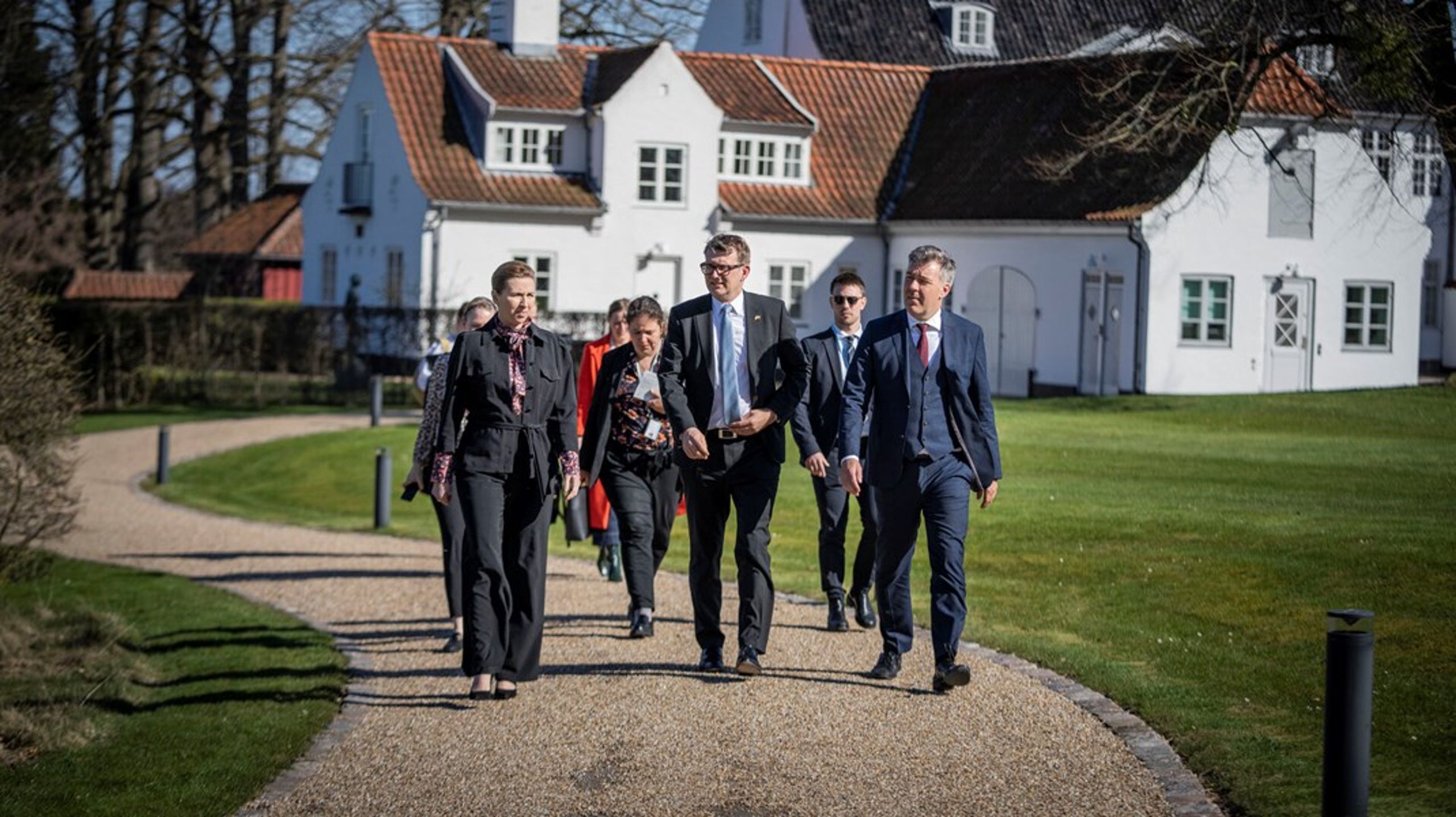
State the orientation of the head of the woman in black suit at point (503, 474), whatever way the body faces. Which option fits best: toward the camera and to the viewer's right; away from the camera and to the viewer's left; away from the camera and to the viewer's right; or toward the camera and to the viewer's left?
toward the camera and to the viewer's right

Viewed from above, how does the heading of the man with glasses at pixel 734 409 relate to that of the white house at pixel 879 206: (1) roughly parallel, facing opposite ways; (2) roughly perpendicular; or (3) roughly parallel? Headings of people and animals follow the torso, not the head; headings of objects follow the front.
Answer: roughly parallel

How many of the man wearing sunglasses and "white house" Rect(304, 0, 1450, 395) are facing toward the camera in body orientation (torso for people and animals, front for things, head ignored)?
2

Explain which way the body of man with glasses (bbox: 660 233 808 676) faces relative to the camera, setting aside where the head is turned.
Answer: toward the camera

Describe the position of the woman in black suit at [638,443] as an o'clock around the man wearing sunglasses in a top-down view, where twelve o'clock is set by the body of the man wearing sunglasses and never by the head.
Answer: The woman in black suit is roughly at 3 o'clock from the man wearing sunglasses.

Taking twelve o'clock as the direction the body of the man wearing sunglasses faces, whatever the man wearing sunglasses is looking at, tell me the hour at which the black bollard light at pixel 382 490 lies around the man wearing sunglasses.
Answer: The black bollard light is roughly at 5 o'clock from the man wearing sunglasses.

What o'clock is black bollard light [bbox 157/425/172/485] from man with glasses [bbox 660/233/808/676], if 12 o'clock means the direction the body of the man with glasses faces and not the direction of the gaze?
The black bollard light is roughly at 5 o'clock from the man with glasses.

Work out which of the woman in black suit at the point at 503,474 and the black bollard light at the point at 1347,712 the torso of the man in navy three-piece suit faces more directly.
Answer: the black bollard light

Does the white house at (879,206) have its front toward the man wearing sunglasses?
yes

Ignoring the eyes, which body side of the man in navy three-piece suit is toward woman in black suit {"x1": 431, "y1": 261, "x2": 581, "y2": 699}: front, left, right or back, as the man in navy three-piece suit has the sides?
right

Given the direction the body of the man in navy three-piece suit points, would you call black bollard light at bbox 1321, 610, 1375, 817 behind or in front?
in front

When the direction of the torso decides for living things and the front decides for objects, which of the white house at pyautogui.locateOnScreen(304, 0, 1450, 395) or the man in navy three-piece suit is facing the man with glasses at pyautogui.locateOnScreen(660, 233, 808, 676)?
the white house

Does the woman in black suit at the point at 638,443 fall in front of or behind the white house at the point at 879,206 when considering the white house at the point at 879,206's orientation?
in front

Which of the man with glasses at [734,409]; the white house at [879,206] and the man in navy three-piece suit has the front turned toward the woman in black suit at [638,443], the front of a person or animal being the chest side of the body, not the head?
the white house

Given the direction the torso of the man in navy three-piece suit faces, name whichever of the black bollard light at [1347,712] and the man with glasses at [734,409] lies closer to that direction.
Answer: the black bollard light

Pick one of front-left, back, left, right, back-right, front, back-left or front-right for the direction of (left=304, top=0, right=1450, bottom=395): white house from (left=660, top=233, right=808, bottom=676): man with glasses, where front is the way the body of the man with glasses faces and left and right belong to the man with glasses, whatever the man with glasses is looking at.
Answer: back

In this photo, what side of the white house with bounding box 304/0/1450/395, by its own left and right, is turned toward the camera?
front
